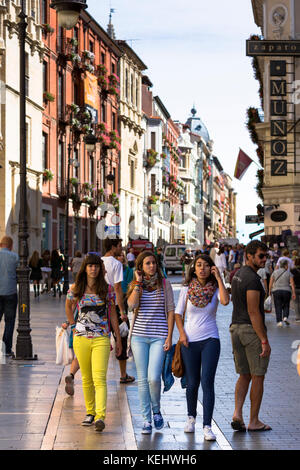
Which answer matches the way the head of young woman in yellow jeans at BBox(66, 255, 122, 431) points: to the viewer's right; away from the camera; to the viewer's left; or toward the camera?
toward the camera

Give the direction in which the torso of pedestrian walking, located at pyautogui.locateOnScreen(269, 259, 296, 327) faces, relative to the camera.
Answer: away from the camera

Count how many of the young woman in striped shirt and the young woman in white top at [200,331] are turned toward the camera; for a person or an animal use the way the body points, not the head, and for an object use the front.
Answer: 2

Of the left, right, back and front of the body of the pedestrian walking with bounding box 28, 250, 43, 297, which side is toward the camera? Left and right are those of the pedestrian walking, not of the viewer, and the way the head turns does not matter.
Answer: back

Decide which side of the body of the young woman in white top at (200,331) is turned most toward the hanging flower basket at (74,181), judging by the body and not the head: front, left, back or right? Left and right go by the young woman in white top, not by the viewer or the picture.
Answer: back

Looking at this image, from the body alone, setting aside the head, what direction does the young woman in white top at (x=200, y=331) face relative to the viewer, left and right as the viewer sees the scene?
facing the viewer

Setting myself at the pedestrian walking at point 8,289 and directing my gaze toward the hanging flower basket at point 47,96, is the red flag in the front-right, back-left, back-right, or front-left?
front-right

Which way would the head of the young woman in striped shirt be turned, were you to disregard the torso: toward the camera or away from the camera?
toward the camera
